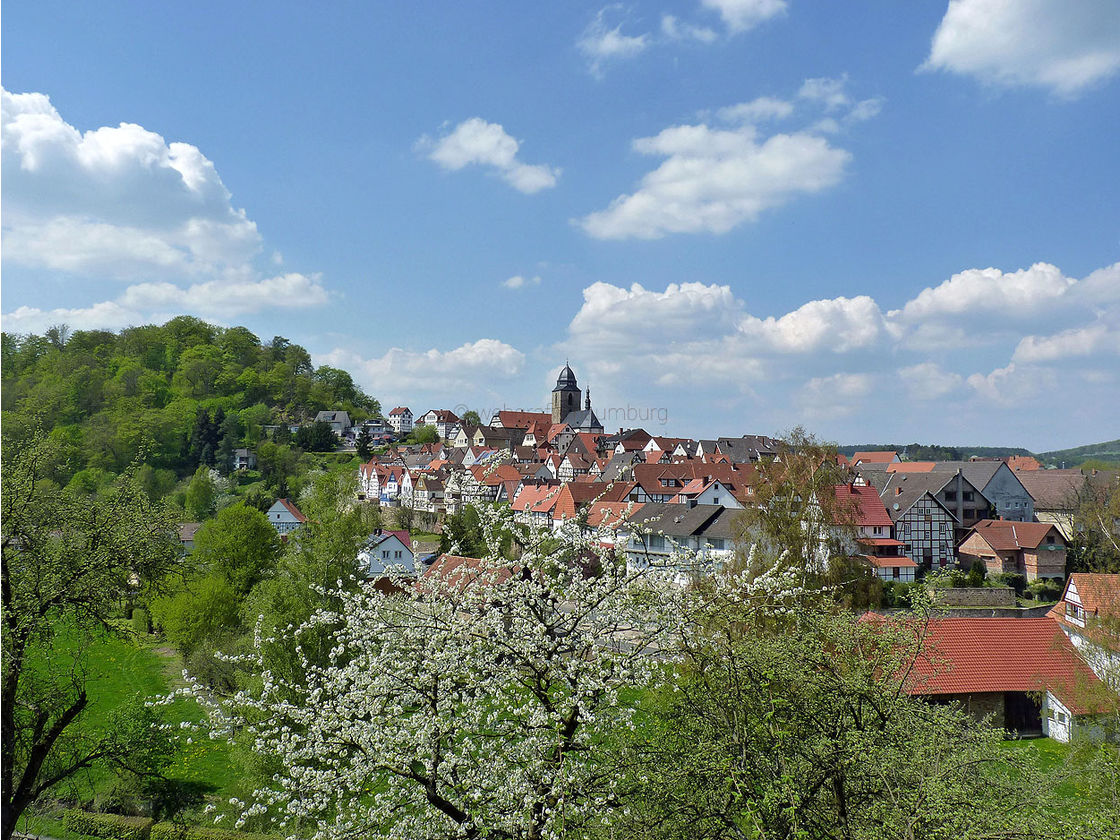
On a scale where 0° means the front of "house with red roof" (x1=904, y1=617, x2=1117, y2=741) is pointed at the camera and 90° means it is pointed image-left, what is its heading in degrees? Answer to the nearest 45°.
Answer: approximately 0°

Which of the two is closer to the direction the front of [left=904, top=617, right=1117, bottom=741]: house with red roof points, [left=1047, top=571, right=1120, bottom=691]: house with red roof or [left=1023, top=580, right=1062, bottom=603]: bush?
the house with red roof

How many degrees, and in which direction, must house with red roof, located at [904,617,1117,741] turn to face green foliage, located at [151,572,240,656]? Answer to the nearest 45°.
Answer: approximately 90° to its right

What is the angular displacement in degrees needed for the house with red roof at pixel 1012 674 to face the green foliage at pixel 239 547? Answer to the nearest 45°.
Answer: approximately 90° to its right

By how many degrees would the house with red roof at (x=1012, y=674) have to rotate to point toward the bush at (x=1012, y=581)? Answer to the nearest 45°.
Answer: approximately 180°

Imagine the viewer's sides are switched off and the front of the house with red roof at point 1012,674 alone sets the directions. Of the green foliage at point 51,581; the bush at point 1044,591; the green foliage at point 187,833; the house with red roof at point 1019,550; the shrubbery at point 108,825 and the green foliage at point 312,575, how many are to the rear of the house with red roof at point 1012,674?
2

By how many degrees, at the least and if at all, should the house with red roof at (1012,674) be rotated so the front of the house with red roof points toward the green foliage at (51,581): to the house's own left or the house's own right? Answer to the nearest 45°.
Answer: approximately 45° to the house's own right

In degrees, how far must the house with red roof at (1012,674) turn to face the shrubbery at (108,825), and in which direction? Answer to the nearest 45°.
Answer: approximately 45° to its right

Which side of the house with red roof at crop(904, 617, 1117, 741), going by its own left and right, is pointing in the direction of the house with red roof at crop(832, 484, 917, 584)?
back
